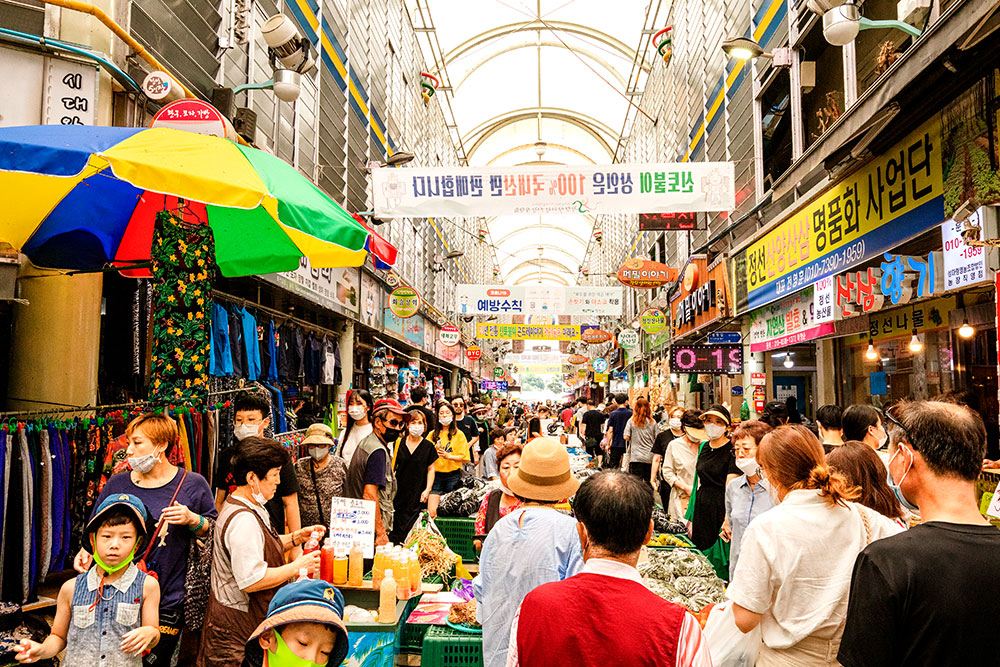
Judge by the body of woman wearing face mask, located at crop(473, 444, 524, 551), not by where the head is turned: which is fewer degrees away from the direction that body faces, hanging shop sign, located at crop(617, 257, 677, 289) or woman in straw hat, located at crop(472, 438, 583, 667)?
the woman in straw hat

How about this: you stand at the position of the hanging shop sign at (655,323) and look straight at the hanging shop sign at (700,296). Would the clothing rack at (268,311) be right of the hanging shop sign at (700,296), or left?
right

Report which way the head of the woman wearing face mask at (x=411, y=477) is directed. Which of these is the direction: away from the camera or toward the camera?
toward the camera

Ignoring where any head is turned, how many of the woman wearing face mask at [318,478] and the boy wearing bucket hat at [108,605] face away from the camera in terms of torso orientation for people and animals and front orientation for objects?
0

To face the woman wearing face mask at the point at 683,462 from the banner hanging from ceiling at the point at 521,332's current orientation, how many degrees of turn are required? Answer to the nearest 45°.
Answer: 0° — it already faces them

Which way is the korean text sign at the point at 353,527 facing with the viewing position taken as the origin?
facing the viewer

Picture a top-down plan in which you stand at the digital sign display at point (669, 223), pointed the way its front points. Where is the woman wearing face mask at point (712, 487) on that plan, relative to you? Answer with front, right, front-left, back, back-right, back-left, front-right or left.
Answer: front

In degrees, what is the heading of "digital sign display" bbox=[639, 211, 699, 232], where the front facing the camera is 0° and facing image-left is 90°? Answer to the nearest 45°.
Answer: approximately 0°

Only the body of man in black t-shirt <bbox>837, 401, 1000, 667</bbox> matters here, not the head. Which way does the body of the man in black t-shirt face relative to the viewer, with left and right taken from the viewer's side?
facing away from the viewer and to the left of the viewer

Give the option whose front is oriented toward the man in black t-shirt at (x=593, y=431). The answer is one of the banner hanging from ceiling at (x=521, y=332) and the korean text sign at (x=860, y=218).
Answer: the banner hanging from ceiling

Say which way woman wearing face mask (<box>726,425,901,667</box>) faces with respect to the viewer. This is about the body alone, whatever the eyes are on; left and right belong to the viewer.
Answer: facing away from the viewer and to the left of the viewer

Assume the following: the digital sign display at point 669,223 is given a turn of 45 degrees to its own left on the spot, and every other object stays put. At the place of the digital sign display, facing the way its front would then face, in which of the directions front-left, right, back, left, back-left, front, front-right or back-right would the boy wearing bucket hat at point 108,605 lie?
front-right

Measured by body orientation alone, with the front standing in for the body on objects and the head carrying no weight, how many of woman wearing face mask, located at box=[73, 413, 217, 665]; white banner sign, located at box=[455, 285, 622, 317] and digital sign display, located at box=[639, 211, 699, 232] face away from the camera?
0

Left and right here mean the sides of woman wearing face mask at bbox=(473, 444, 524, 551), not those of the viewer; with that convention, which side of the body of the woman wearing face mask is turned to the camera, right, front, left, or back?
front

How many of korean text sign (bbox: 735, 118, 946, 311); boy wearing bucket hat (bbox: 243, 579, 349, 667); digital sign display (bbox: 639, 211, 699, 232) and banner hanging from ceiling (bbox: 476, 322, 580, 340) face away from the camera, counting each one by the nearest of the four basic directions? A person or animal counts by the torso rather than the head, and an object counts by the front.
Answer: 0
